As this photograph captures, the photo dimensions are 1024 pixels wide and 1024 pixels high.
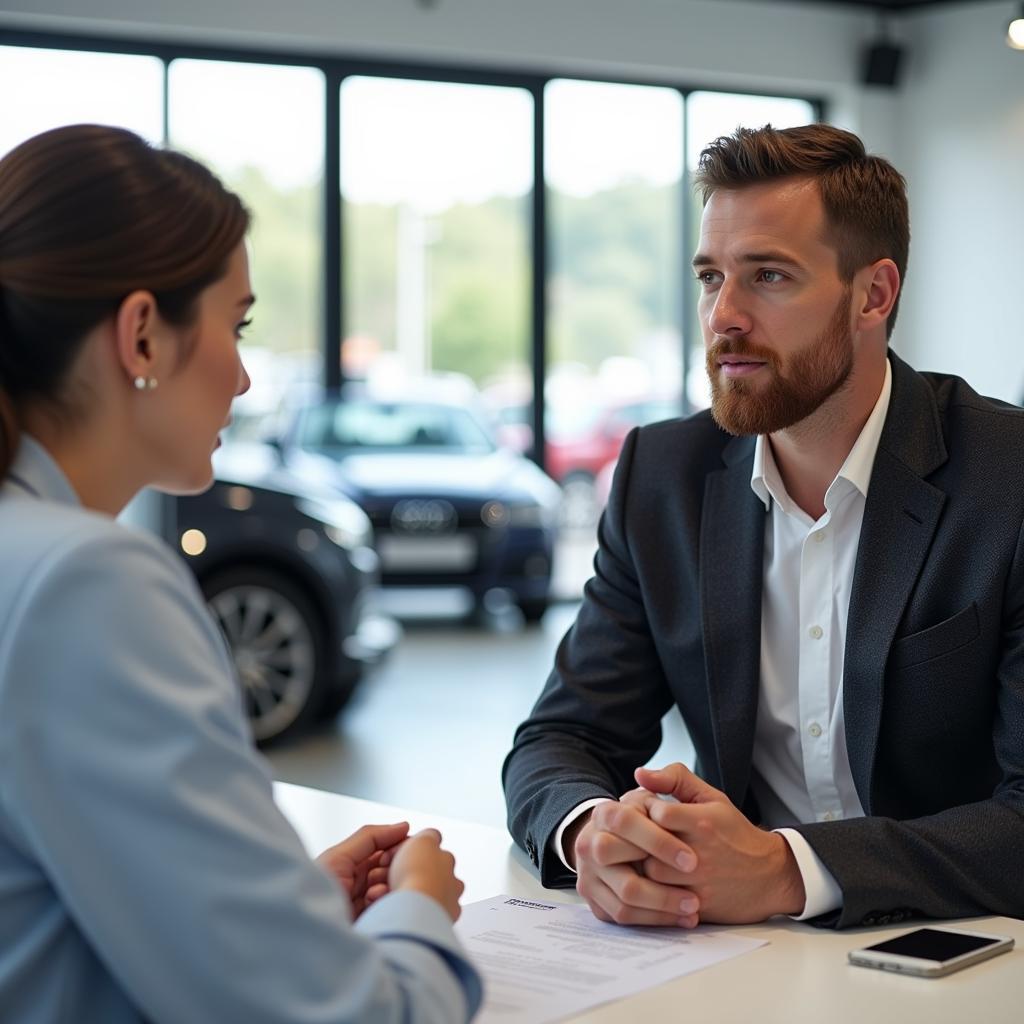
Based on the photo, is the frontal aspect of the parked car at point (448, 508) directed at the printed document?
yes

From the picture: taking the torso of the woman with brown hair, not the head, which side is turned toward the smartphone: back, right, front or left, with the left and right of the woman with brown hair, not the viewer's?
front

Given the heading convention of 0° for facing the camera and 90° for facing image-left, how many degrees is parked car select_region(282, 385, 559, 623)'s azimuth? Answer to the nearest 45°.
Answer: approximately 0°

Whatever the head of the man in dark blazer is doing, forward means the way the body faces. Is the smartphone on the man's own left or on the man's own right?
on the man's own left

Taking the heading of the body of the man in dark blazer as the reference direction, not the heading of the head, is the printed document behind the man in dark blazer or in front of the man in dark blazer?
in front

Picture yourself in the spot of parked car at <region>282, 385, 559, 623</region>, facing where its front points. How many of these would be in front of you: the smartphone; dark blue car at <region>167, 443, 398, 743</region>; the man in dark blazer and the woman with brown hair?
4

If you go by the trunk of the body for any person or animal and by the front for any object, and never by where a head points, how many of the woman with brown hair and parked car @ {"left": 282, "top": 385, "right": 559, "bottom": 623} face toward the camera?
1

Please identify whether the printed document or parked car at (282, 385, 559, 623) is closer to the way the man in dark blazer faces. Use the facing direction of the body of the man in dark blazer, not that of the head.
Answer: the printed document

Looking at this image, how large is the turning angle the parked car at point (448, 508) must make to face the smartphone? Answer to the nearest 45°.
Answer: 0° — it already faces it

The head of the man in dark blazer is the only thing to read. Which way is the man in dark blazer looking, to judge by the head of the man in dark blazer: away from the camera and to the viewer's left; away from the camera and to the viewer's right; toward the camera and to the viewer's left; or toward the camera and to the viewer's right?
toward the camera and to the viewer's left

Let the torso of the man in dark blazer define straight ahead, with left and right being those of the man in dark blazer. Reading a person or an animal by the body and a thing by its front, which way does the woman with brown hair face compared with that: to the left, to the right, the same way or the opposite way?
the opposite way
